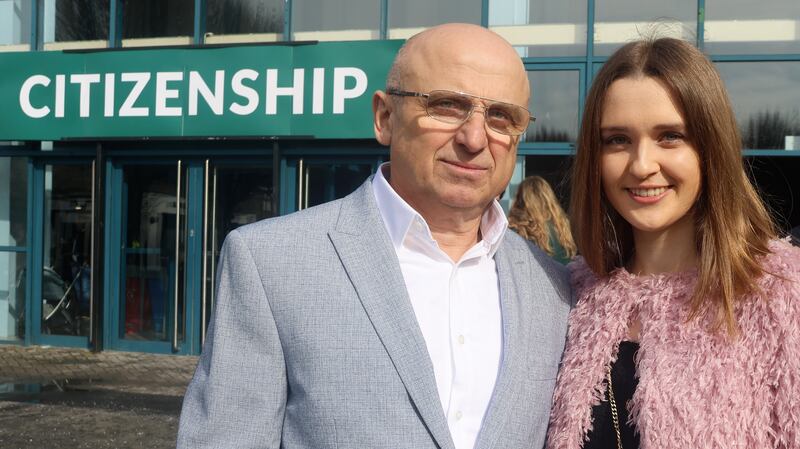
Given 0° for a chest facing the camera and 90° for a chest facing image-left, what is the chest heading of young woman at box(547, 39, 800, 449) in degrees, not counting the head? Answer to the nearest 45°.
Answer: approximately 45°

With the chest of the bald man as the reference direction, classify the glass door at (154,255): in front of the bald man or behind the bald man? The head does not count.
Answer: behind

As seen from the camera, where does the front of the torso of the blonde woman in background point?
away from the camera

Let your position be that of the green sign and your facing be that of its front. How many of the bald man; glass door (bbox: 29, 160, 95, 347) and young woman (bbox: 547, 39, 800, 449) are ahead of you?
2

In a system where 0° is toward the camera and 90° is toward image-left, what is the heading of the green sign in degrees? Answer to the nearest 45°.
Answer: approximately 0°

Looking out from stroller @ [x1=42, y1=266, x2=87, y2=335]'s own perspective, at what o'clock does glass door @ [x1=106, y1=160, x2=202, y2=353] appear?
The glass door is roughly at 7 o'clock from the stroller.

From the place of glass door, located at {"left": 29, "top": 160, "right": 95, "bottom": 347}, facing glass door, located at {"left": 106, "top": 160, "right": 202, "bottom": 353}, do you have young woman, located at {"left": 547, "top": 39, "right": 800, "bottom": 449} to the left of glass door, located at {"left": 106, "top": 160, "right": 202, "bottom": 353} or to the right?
right

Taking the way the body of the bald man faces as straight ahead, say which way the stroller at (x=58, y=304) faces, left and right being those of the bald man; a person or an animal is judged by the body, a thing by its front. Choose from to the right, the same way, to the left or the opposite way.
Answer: to the right

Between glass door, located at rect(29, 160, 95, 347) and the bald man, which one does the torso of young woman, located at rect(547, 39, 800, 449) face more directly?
the bald man

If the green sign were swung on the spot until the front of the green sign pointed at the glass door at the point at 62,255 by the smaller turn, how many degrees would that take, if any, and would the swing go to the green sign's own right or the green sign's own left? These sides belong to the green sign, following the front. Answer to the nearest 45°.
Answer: approximately 135° to the green sign's own right

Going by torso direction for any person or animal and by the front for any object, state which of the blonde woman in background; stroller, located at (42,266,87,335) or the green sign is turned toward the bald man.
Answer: the green sign
